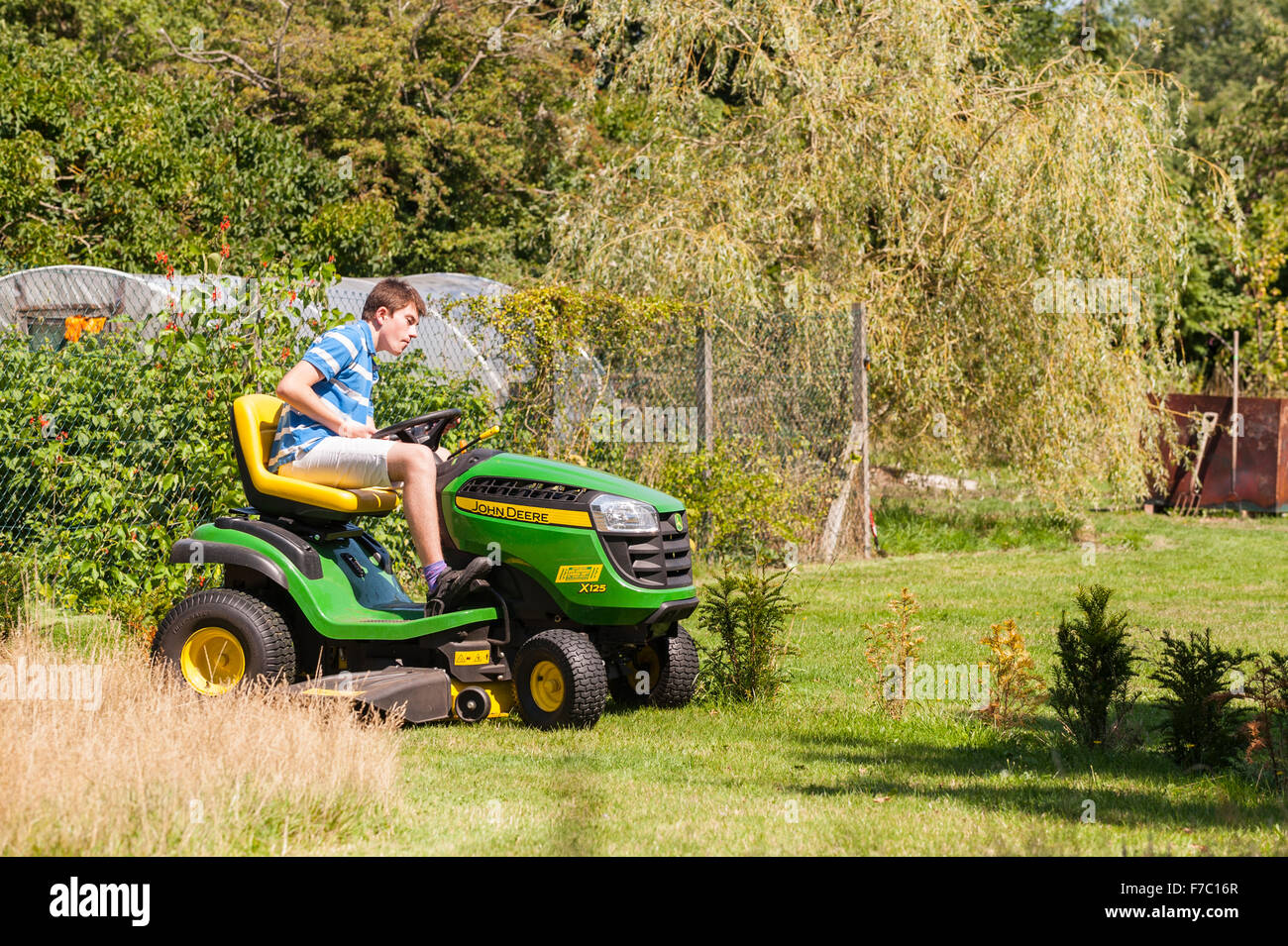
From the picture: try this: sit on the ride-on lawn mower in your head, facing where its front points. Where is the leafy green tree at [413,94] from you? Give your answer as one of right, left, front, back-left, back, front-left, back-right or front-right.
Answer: back-left

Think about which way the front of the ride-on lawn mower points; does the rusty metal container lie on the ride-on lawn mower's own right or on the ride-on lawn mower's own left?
on the ride-on lawn mower's own left

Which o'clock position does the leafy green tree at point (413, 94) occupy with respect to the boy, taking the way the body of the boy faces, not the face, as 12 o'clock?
The leafy green tree is roughly at 9 o'clock from the boy.

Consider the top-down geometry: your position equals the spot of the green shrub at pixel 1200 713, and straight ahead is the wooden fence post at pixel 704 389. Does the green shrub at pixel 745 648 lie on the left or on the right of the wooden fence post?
left

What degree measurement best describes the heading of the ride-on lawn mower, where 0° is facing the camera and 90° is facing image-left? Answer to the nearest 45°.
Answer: approximately 315°

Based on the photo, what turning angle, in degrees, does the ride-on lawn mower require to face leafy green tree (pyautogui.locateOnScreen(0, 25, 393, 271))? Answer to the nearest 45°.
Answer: approximately 135° to its left

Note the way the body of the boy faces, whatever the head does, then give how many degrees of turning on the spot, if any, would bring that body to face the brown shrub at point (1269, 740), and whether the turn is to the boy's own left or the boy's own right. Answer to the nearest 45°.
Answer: approximately 45° to the boy's own right

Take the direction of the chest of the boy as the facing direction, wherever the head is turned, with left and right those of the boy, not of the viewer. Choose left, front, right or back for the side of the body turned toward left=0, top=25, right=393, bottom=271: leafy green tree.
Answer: left

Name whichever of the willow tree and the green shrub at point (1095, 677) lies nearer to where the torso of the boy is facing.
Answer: the green shrub

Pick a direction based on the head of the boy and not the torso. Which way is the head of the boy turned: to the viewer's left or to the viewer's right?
to the viewer's right

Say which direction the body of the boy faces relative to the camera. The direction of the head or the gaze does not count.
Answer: to the viewer's right

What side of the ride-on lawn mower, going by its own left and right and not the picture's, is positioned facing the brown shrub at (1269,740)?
front
